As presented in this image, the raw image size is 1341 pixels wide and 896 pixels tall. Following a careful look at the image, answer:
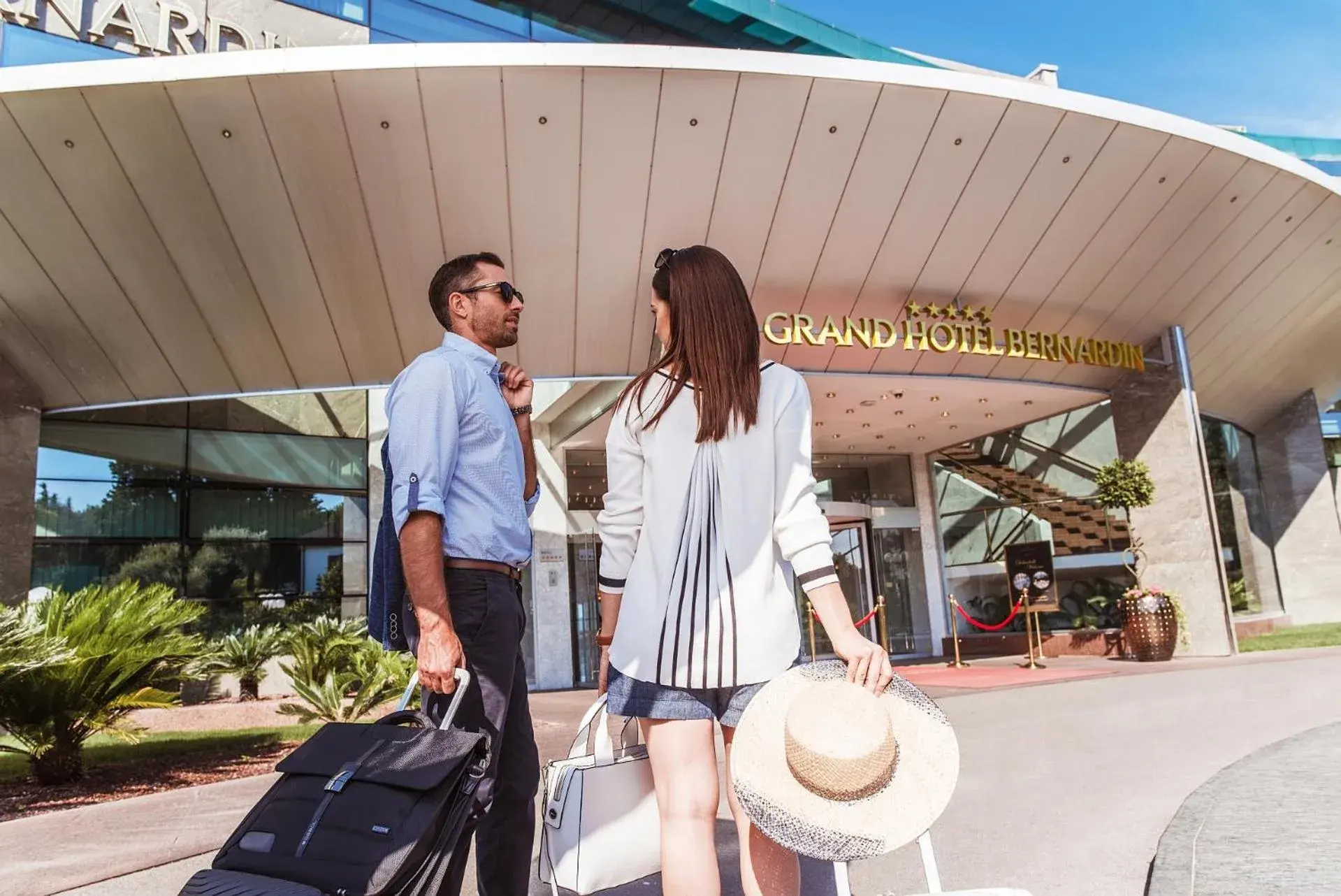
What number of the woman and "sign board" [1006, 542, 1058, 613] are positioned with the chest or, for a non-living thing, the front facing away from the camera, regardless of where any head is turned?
1

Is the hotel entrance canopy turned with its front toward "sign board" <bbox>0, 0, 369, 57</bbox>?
no

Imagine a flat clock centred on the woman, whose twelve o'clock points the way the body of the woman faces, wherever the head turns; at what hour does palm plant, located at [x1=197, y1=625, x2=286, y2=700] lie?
The palm plant is roughly at 11 o'clock from the woman.

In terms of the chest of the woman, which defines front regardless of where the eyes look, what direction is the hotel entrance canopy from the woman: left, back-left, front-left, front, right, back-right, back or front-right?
front

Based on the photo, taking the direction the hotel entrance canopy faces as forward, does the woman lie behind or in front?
in front

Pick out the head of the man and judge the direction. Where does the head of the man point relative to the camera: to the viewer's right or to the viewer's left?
to the viewer's right

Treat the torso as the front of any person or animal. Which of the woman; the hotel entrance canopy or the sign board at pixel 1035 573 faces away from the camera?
the woman

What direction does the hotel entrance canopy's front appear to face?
toward the camera

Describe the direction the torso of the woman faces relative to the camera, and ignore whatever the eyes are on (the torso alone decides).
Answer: away from the camera

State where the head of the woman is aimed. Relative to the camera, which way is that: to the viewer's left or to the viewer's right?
to the viewer's left

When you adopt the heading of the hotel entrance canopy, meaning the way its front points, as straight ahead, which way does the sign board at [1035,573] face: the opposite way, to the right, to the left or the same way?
the same way

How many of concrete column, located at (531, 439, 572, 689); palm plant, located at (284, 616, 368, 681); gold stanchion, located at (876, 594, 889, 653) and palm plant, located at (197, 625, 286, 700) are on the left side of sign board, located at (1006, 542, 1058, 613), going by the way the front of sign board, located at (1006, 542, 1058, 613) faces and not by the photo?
0

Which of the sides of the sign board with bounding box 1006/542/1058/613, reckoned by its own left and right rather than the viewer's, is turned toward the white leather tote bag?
front

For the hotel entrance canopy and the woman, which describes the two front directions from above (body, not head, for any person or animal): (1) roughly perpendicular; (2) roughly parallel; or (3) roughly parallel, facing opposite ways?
roughly parallel, facing opposite ways

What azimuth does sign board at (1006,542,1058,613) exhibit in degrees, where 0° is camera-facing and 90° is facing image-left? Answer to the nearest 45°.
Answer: approximately 0°

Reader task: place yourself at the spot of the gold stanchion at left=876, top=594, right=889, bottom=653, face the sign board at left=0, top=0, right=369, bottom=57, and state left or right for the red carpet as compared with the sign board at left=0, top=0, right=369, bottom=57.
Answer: left

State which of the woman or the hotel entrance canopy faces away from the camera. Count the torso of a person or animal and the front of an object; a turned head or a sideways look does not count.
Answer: the woman

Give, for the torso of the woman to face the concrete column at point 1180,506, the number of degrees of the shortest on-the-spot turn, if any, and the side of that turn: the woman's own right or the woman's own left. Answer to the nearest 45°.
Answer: approximately 45° to the woman's own right

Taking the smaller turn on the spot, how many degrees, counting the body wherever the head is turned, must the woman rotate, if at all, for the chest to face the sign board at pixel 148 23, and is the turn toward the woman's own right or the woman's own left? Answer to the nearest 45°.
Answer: approximately 45° to the woman's own left
